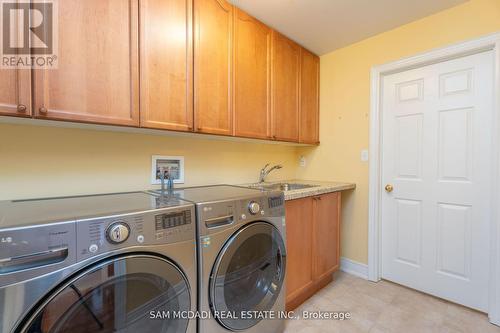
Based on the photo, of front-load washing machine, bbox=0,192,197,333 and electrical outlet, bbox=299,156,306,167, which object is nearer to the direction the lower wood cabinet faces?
the front-load washing machine

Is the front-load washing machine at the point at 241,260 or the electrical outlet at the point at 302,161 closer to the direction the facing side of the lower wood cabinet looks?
the front-load washing machine

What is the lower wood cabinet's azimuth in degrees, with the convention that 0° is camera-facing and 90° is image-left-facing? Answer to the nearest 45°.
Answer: approximately 315°

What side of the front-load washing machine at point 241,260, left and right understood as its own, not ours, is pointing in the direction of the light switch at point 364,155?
left

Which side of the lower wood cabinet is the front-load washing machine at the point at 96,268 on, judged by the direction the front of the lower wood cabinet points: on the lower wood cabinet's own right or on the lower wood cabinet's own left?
on the lower wood cabinet's own right

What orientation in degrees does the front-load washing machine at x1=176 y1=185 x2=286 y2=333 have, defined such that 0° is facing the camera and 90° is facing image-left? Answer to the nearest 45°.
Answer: approximately 315°

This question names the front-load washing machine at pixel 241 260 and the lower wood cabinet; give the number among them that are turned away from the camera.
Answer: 0

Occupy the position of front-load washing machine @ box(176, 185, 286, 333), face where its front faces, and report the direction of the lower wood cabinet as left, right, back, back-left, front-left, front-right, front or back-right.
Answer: left

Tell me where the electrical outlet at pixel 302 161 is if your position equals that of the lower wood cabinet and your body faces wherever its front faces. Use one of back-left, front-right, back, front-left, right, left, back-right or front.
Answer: back-left

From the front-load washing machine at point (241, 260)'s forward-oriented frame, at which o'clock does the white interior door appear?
The white interior door is roughly at 10 o'clock from the front-load washing machine.
